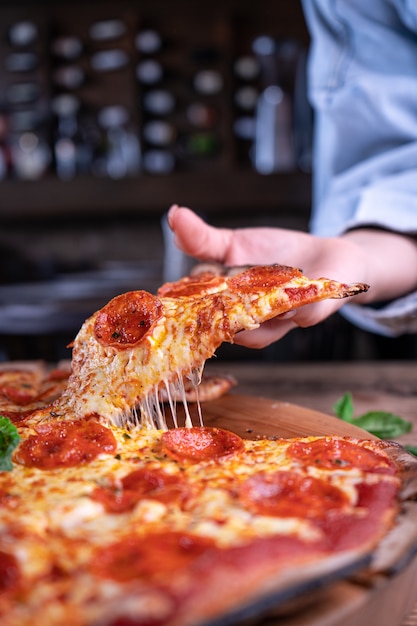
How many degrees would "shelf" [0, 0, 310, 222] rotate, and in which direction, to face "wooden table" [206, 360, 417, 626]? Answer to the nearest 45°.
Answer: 0° — it already faces it

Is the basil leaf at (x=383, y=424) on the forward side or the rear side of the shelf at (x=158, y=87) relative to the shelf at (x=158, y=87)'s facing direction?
on the forward side

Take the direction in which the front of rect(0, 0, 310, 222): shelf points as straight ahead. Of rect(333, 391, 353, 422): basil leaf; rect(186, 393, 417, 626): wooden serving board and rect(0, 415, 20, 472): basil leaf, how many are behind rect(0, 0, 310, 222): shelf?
0

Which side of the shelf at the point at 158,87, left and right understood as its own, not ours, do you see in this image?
front

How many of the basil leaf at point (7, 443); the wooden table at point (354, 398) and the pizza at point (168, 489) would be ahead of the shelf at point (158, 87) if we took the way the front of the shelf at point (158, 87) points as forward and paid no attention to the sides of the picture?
3

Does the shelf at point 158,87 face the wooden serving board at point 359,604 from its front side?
yes

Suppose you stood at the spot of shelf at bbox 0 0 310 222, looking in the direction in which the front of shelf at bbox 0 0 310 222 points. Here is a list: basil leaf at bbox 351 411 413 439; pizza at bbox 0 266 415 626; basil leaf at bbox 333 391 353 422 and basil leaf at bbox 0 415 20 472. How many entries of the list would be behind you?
0

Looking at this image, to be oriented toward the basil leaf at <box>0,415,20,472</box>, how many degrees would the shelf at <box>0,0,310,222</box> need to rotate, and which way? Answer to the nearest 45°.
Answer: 0° — it already faces it

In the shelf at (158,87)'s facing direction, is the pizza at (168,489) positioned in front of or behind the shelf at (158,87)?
in front

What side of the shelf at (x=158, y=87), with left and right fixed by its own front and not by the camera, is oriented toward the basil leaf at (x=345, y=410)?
front

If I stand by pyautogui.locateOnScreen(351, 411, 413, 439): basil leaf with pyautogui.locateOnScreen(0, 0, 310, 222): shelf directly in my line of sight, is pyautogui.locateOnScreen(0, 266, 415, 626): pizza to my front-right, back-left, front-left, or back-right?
back-left
